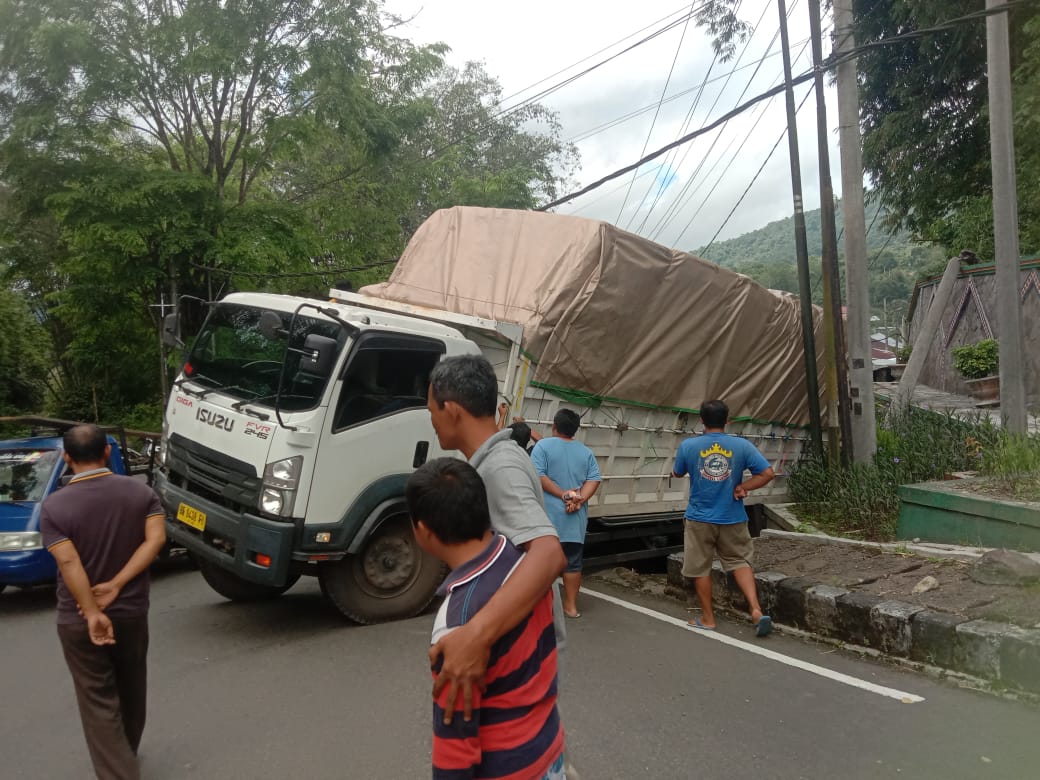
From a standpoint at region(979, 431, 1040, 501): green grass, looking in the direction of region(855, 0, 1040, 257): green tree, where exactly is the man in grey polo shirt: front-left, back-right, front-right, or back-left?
back-left

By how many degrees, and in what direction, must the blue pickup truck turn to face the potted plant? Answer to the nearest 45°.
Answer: approximately 135° to its left

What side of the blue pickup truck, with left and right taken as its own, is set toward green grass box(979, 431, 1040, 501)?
left

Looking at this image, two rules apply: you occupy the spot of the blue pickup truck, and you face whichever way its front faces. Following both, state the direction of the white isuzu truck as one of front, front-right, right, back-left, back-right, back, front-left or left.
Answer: left

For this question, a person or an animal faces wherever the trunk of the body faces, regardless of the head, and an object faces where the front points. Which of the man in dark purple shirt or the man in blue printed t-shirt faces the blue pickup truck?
the man in dark purple shirt

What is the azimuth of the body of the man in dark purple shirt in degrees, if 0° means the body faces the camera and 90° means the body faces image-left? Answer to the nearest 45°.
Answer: approximately 180°

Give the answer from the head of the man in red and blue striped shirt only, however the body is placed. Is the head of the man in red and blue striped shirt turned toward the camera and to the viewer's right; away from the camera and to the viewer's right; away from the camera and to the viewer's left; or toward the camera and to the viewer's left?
away from the camera and to the viewer's left

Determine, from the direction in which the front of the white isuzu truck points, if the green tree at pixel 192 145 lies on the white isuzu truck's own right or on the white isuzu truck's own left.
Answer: on the white isuzu truck's own right

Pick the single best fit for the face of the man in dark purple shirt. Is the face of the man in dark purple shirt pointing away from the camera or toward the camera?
away from the camera

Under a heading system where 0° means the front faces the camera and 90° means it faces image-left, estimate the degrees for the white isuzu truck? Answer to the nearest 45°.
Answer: approximately 45°

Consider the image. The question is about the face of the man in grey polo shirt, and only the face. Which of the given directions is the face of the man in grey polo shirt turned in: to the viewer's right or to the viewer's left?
to the viewer's left

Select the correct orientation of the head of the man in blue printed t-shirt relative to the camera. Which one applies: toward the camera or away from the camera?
away from the camera
